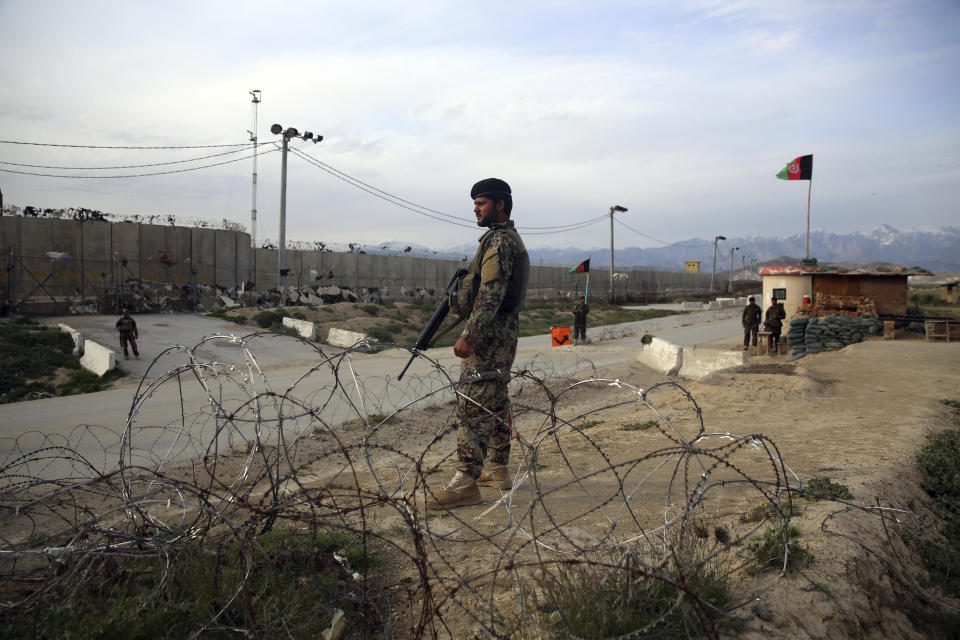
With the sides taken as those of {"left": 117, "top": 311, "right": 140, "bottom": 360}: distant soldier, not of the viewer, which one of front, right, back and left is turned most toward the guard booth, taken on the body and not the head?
left

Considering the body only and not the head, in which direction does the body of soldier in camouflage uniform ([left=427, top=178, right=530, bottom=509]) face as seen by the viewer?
to the viewer's left

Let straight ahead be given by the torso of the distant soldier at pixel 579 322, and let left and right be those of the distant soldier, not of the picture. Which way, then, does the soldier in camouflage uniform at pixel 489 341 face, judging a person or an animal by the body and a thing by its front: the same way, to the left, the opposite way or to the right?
to the right

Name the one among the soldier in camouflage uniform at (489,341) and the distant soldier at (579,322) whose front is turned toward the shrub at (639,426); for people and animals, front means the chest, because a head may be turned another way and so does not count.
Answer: the distant soldier

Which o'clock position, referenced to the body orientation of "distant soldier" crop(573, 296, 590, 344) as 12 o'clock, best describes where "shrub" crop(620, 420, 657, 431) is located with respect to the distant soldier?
The shrub is roughly at 12 o'clock from the distant soldier.

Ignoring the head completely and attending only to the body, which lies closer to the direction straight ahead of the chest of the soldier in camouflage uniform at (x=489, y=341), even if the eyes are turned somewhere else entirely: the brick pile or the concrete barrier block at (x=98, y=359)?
the concrete barrier block

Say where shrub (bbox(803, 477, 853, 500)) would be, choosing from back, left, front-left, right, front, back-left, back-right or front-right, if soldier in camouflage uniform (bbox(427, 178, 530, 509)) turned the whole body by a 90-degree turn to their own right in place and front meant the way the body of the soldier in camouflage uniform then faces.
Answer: right

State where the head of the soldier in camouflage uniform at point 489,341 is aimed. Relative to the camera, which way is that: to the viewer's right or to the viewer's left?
to the viewer's left

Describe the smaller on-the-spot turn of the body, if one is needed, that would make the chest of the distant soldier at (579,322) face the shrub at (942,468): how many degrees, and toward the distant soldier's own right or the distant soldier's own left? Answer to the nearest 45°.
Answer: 0° — they already face it

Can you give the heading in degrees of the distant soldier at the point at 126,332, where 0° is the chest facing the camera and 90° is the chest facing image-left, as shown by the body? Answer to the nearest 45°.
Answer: approximately 0°
